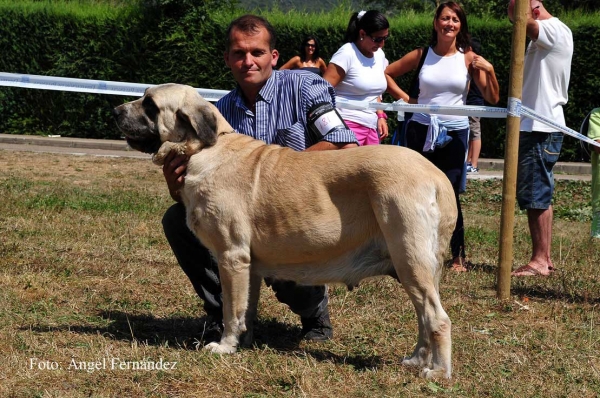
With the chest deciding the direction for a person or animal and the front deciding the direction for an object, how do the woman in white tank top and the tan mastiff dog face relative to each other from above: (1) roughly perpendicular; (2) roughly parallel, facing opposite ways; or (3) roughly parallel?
roughly perpendicular

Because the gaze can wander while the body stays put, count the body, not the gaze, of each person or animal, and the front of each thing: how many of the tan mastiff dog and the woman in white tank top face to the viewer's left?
1

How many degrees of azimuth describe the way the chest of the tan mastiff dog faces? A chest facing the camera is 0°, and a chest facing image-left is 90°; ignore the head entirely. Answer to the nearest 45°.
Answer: approximately 90°

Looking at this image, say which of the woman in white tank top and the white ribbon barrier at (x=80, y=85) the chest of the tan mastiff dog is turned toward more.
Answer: the white ribbon barrier

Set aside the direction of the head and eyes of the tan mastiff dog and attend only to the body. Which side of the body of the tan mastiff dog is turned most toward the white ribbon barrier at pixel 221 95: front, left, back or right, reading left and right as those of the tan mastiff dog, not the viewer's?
right

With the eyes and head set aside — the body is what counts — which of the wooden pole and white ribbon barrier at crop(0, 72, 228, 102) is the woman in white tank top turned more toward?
the wooden pole

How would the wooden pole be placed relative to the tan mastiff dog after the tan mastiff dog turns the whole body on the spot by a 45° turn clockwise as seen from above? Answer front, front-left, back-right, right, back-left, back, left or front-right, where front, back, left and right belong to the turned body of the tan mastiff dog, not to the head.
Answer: right

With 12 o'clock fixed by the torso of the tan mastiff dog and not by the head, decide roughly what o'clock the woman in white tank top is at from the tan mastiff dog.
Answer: The woman in white tank top is roughly at 4 o'clock from the tan mastiff dog.

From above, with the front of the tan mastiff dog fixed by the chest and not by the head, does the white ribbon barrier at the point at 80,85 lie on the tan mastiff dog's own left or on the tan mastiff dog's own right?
on the tan mastiff dog's own right
